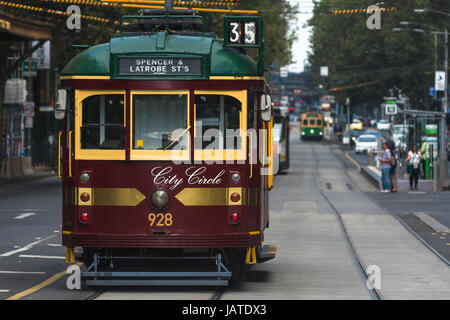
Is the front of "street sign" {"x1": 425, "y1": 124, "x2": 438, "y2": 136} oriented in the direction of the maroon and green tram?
yes

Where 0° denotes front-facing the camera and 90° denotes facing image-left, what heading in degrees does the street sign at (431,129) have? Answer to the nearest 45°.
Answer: approximately 0°
